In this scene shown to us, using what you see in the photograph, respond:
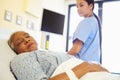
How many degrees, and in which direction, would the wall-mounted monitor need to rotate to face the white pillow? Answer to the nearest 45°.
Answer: approximately 45° to its right

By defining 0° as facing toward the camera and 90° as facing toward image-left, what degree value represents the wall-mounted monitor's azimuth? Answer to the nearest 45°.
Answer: approximately 315°

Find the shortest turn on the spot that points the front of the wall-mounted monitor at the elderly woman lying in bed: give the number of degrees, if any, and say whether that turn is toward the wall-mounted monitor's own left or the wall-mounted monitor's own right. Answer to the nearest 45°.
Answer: approximately 45° to the wall-mounted monitor's own right
